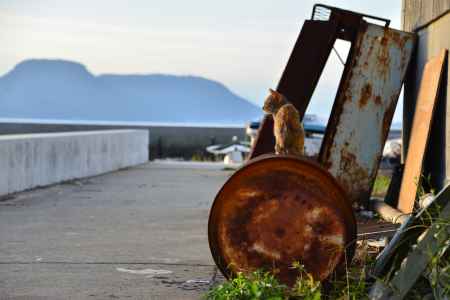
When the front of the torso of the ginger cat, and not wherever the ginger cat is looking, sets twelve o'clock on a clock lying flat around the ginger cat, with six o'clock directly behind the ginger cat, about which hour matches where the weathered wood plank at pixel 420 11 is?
The weathered wood plank is roughly at 4 o'clock from the ginger cat.

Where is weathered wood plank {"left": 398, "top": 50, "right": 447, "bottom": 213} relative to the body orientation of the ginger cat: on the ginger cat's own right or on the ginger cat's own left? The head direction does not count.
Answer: on the ginger cat's own right

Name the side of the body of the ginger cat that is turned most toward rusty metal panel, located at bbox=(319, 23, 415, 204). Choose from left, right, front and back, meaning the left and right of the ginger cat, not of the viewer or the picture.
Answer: right
